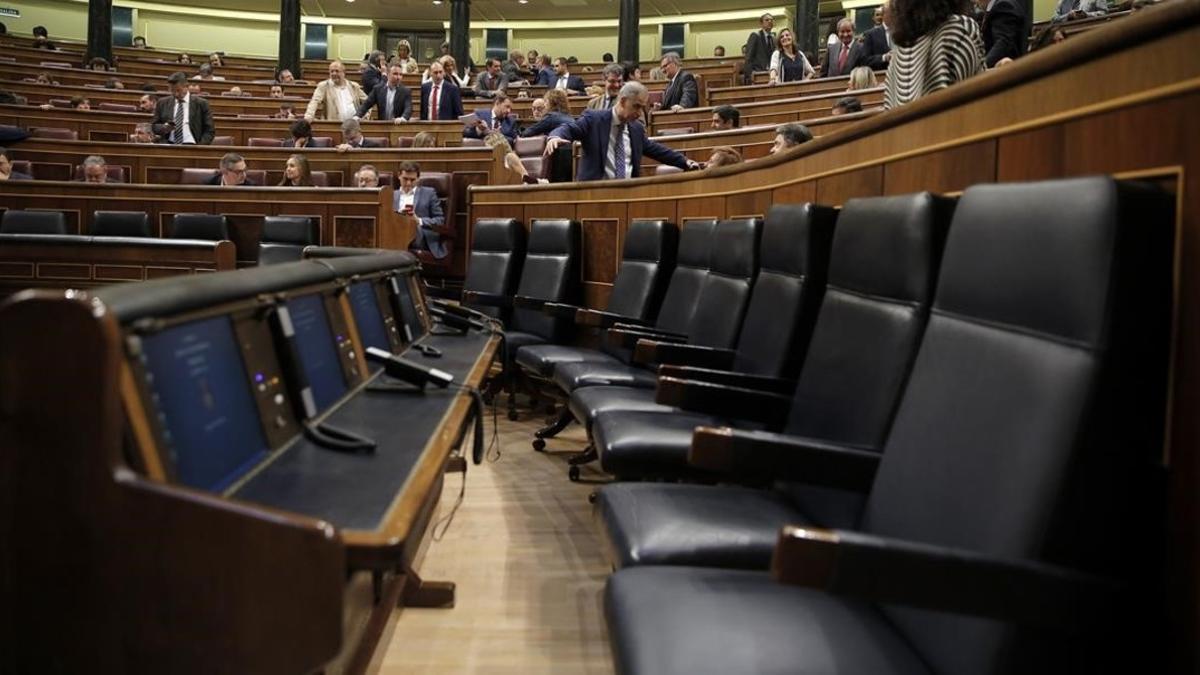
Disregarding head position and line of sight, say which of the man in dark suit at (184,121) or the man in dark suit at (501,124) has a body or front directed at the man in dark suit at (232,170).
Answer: the man in dark suit at (184,121)

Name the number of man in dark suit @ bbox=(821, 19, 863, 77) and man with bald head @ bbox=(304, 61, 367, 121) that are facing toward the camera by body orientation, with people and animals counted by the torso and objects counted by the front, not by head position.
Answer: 2

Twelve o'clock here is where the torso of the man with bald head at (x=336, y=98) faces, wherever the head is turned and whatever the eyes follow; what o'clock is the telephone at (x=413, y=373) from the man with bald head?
The telephone is roughly at 12 o'clock from the man with bald head.

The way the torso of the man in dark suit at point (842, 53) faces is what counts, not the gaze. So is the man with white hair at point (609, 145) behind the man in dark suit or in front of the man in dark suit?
in front

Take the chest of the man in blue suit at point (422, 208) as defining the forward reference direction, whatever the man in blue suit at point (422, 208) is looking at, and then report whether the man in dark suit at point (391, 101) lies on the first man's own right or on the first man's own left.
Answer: on the first man's own right

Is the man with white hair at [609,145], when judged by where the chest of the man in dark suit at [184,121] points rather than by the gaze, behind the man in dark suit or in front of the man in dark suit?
in front

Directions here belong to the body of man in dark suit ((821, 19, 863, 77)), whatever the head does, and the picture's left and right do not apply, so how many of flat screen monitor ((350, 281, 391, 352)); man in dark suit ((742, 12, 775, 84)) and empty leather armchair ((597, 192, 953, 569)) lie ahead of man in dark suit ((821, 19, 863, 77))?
2

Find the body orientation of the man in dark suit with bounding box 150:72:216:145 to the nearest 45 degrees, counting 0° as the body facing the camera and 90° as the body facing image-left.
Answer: approximately 0°

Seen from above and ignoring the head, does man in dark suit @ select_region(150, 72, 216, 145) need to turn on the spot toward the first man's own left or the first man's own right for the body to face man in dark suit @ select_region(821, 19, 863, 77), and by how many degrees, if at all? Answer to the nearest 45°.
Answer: approximately 90° to the first man's own left

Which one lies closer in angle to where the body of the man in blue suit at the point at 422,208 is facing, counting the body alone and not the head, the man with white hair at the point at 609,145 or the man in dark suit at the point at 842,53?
the man with white hair

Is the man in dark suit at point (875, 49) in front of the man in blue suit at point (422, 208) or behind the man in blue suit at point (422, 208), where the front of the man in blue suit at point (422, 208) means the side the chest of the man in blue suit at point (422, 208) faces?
behind
